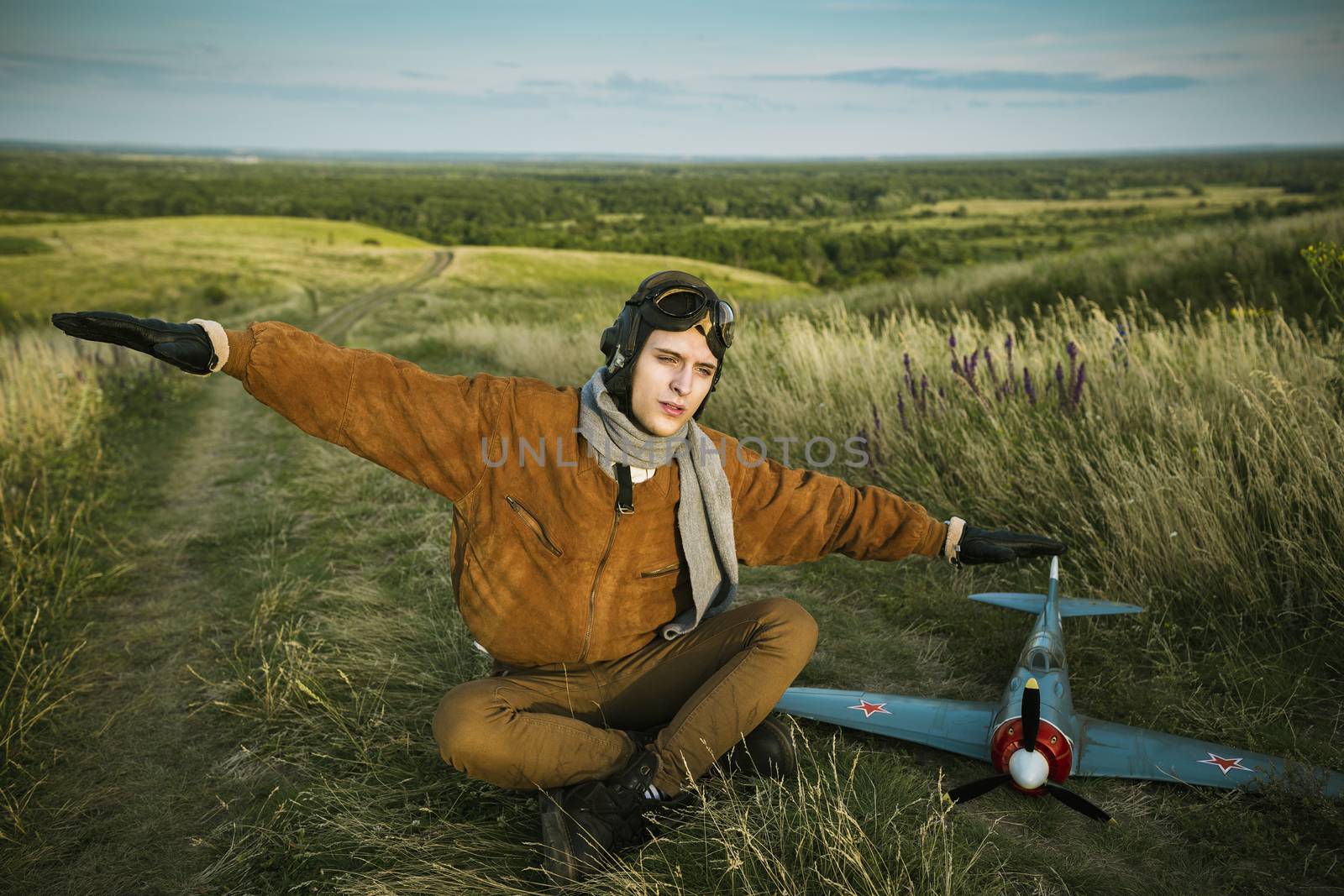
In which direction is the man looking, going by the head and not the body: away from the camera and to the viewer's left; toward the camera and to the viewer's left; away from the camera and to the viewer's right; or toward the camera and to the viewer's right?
toward the camera and to the viewer's right

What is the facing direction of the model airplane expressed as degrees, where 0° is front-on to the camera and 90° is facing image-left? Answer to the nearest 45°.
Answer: approximately 0°

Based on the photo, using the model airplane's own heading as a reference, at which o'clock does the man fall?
The man is roughly at 2 o'clock from the model airplane.
